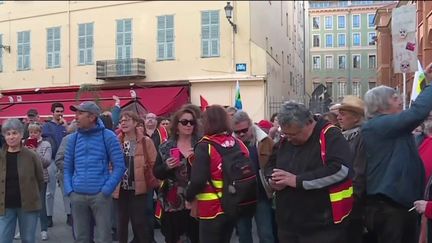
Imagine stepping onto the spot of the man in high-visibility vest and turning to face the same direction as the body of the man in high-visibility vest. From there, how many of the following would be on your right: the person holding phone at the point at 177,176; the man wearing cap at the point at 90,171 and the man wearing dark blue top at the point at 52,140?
3

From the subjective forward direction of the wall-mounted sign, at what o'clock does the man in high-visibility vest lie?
The man in high-visibility vest is roughly at 12 o'clock from the wall-mounted sign.

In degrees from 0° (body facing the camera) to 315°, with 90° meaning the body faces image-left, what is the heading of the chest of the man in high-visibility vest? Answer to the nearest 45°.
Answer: approximately 45°

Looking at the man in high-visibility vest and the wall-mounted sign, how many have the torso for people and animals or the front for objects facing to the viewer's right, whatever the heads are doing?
0

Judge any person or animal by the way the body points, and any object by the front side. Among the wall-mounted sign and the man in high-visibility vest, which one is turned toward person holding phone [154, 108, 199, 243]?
the wall-mounted sign

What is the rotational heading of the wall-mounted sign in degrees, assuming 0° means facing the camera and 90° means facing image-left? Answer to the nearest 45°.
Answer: approximately 0°

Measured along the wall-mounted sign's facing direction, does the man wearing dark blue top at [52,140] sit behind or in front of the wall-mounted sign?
in front

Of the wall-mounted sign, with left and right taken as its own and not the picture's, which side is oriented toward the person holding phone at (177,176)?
front

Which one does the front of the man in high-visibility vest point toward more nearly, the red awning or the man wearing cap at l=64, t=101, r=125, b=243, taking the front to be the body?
the man wearing cap

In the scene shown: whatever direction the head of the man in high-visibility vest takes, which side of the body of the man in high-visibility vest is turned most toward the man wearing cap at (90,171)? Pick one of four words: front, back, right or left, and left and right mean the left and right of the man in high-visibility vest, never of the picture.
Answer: right

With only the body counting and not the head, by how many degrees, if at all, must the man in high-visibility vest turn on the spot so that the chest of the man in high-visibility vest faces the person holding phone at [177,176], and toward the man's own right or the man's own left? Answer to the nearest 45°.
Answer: approximately 90° to the man's own right

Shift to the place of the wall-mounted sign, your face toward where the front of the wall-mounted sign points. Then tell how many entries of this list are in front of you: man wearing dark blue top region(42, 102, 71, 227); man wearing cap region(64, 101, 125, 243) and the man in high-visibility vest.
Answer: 3

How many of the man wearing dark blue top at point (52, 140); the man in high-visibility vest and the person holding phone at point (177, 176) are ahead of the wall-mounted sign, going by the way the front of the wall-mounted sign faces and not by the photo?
3

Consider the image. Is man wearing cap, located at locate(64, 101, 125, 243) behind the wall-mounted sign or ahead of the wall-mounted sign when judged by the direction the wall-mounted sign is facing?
ahead

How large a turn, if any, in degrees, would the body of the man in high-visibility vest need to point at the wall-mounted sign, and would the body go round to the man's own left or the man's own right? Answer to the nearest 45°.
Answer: approximately 135° to the man's own right

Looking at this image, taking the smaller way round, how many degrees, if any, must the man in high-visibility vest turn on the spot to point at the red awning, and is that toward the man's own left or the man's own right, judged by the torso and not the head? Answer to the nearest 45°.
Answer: approximately 135° to the man's own right
